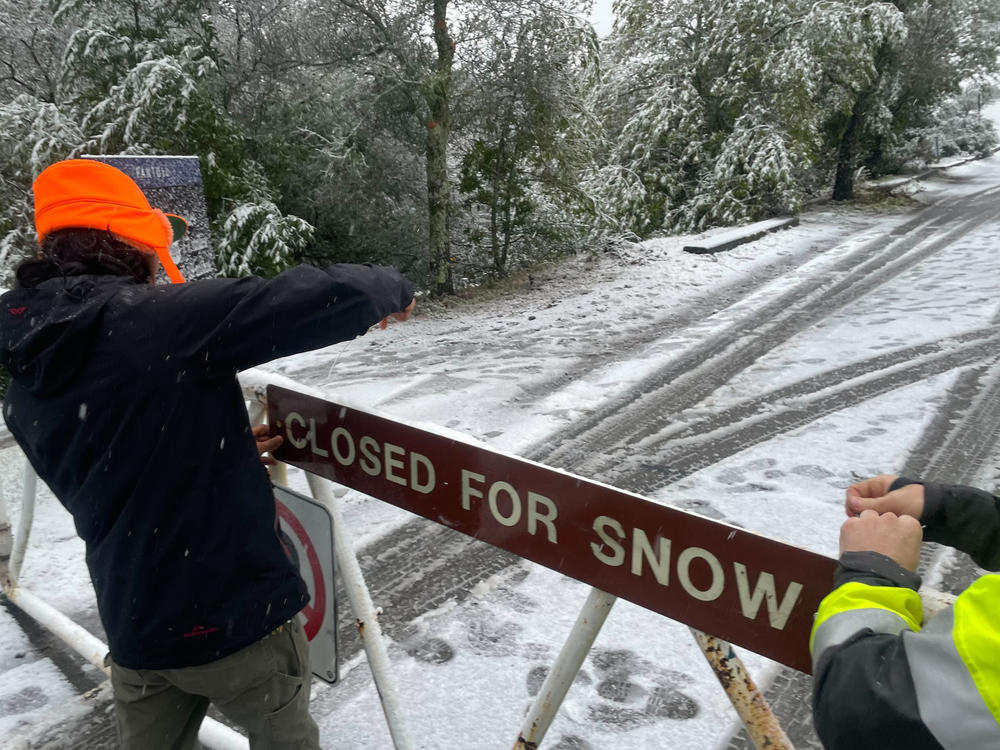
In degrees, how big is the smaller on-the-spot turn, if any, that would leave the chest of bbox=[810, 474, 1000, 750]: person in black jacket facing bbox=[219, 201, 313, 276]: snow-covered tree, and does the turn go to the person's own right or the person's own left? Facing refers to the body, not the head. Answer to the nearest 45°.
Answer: approximately 45° to the person's own right

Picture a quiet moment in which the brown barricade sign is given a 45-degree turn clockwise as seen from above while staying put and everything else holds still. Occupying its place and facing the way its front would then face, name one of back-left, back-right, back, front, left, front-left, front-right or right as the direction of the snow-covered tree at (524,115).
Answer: right

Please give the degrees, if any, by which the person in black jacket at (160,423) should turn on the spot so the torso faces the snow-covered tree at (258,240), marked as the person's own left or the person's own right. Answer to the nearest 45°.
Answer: approximately 45° to the person's own left

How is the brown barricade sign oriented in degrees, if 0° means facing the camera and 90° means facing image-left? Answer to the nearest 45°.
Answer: approximately 45°

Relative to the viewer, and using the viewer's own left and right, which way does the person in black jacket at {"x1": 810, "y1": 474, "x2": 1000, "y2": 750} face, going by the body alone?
facing to the left of the viewer

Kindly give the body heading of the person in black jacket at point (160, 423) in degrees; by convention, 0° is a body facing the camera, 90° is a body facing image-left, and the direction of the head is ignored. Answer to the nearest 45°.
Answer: approximately 225°

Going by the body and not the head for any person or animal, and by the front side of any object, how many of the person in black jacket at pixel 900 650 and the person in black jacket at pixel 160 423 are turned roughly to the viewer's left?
1

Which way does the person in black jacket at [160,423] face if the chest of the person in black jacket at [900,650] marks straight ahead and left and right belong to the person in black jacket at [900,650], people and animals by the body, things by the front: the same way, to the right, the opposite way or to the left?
to the right

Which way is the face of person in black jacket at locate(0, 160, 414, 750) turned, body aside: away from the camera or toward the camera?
away from the camera

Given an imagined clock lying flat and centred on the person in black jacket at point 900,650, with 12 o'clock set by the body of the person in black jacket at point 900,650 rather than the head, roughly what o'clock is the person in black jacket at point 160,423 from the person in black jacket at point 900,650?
the person in black jacket at point 160,423 is roughly at 10 o'clock from the person in black jacket at point 900,650.
